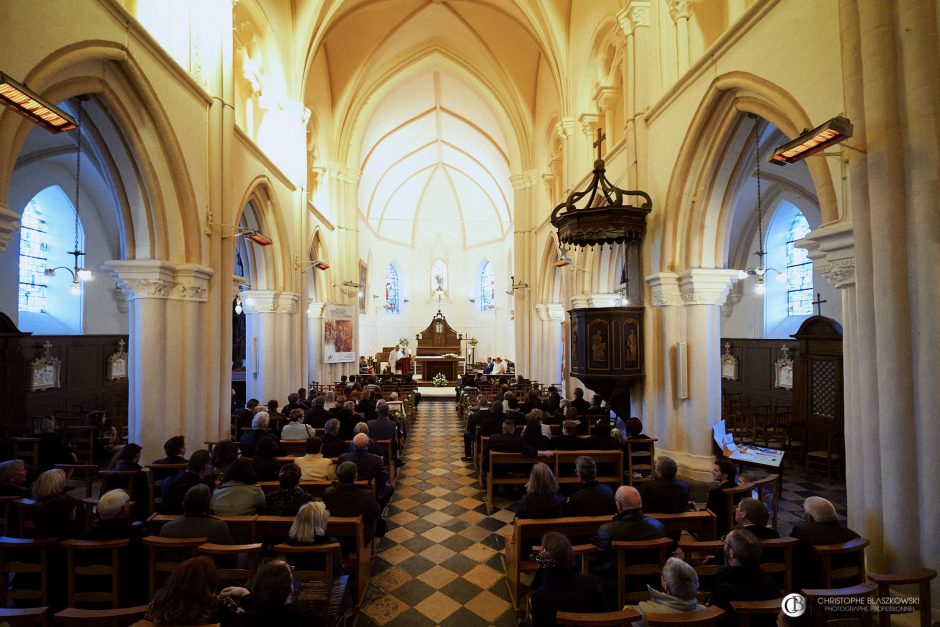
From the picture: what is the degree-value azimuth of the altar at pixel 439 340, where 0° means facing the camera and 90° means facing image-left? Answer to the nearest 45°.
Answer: approximately 0°

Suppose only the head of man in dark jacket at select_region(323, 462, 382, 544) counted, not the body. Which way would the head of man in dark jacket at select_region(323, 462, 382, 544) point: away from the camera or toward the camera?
away from the camera

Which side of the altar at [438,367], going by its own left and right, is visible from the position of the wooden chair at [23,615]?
front

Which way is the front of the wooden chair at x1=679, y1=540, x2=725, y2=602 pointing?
away from the camera

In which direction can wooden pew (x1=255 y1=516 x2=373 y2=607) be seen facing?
away from the camera

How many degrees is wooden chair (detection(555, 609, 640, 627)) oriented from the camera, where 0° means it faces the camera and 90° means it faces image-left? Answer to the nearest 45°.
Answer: approximately 180°

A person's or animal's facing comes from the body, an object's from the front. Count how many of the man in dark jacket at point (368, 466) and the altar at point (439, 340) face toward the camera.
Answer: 1

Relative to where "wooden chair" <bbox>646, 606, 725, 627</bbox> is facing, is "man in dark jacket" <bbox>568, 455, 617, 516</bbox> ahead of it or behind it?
ahead

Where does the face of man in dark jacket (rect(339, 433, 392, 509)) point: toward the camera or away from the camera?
away from the camera

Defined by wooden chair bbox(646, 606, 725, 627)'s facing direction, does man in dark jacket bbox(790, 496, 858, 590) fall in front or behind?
in front

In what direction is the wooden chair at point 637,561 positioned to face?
away from the camera

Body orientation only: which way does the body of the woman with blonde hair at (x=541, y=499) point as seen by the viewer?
away from the camera
